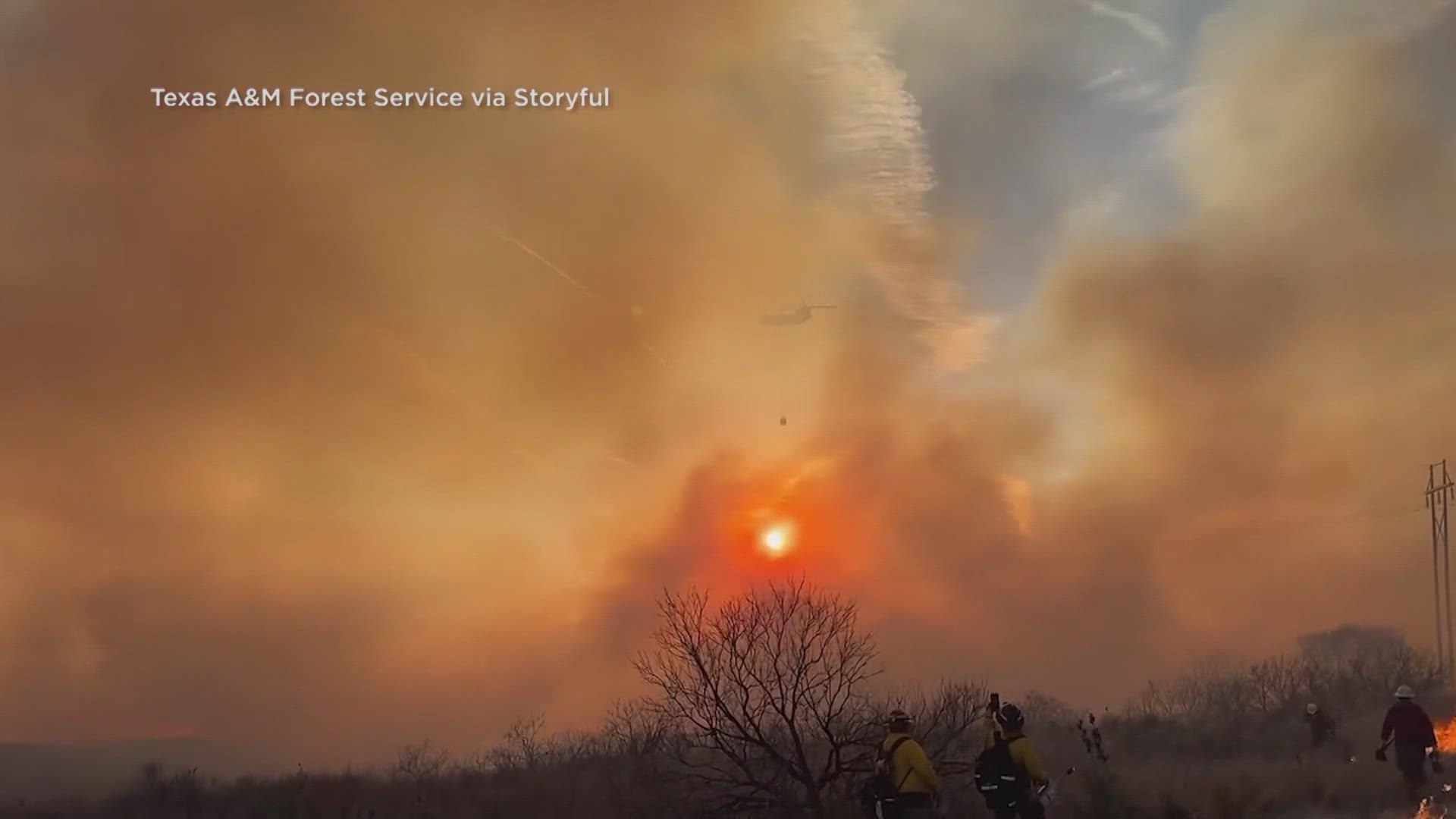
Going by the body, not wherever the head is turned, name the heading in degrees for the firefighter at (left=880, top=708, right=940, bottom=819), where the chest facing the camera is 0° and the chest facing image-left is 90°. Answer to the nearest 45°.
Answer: approximately 225°

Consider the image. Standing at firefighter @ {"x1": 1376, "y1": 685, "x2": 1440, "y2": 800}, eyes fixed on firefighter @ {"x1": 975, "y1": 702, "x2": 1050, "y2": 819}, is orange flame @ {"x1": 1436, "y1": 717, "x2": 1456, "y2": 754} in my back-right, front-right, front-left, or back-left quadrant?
back-right

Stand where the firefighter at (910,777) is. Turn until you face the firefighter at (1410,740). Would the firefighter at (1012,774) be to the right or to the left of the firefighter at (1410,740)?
right

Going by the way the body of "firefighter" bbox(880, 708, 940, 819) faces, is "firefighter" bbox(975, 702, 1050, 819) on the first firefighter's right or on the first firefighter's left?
on the first firefighter's right

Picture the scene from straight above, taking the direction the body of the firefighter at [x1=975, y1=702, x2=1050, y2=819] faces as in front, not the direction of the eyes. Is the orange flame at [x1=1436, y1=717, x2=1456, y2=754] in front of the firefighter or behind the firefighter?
in front

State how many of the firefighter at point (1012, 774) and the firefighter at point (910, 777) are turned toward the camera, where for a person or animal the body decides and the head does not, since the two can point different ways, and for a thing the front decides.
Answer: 0

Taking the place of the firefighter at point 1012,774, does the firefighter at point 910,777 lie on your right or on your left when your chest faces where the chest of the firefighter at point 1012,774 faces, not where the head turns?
on your left

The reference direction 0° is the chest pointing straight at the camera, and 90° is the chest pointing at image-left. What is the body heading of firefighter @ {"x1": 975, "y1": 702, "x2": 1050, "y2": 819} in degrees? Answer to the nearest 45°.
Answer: approximately 225°

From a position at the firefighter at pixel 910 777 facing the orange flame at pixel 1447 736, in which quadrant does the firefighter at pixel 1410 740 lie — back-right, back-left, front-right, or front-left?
front-right

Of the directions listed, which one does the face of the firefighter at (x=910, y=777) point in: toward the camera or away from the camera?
away from the camera
